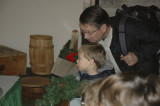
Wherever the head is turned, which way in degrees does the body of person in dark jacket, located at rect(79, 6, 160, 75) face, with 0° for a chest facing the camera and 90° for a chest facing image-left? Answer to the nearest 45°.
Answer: approximately 90°

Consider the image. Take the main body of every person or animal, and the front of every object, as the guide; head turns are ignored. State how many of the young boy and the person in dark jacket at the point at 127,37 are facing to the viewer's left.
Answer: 2

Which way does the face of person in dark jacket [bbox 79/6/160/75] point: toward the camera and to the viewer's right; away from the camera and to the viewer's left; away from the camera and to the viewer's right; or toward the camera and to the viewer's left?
toward the camera and to the viewer's left

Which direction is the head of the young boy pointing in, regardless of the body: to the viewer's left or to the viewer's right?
to the viewer's left

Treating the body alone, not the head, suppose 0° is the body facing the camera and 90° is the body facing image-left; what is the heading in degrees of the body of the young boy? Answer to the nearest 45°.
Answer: approximately 90°

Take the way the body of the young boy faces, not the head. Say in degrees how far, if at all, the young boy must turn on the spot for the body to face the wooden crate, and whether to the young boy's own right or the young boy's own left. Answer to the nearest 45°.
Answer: approximately 45° to the young boy's own right
